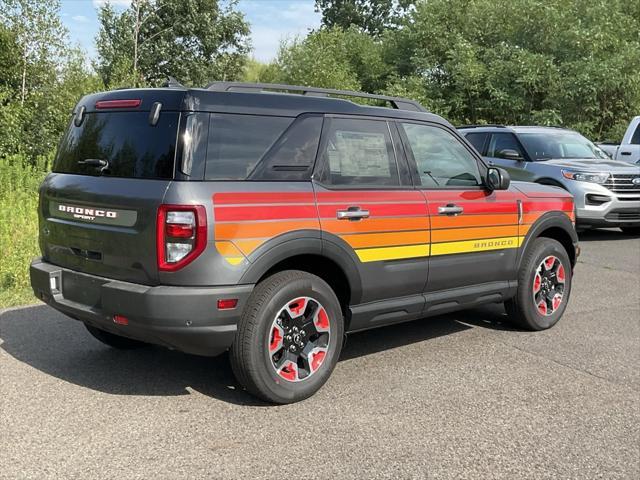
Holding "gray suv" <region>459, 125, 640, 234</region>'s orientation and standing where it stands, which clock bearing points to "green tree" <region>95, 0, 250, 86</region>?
The green tree is roughly at 6 o'clock from the gray suv.

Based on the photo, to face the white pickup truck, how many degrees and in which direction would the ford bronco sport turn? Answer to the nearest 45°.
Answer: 0° — it already faces it

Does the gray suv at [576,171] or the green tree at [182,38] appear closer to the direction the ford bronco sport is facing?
the gray suv

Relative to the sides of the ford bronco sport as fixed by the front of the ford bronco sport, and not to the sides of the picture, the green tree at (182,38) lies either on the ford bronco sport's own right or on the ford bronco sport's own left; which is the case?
on the ford bronco sport's own left

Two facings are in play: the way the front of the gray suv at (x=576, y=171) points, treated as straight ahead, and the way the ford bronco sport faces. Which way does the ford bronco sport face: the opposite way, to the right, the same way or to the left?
to the left

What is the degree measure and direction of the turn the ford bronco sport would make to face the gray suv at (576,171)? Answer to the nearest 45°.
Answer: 0° — it already faces it

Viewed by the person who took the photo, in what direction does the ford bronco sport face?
facing away from the viewer and to the right of the viewer

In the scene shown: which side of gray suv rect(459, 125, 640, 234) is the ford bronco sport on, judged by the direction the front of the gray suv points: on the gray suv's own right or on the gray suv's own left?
on the gray suv's own right

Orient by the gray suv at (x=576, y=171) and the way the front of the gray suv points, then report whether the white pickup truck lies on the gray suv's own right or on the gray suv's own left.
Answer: on the gray suv's own left

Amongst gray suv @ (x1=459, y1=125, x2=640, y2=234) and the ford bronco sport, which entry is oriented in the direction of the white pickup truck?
the ford bronco sport
